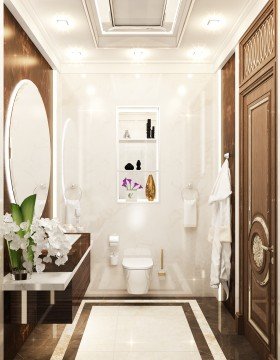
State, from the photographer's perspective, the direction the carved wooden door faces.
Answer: facing to the left of the viewer

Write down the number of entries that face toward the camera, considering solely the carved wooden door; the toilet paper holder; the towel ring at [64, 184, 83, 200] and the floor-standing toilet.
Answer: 3

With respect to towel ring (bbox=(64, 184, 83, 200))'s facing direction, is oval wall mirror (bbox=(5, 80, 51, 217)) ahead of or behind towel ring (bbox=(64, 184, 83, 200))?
ahead

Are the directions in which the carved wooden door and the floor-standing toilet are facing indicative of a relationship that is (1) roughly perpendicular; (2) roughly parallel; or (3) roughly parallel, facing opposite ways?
roughly perpendicular

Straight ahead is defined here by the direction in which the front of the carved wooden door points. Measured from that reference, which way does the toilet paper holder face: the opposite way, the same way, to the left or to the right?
to the left

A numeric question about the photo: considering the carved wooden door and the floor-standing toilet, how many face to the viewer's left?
1

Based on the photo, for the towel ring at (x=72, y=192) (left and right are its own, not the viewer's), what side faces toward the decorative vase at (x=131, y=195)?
left

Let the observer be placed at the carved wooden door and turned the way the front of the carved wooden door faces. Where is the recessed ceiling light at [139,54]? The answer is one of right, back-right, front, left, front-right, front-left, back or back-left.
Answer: front-right
